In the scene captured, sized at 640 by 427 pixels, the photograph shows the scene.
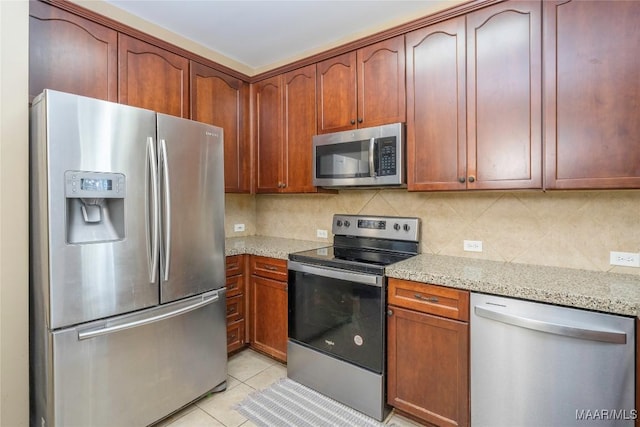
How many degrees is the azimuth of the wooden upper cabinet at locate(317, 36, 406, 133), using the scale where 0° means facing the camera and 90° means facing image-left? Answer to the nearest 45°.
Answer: approximately 45°

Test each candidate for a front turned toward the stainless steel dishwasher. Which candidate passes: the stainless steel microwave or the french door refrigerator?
the french door refrigerator

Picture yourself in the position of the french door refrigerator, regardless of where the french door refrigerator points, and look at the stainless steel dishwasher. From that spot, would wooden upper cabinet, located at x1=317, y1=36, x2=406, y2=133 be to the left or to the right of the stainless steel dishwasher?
left

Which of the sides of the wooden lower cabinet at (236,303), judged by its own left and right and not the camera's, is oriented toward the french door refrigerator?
right

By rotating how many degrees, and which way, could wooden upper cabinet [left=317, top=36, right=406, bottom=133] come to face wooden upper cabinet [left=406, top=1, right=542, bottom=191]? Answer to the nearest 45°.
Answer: approximately 90° to its left

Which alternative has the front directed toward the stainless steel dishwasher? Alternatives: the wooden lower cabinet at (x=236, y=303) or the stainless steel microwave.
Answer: the wooden lower cabinet

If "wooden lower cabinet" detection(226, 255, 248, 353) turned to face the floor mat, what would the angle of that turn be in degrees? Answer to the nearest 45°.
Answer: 0° — it already faces it

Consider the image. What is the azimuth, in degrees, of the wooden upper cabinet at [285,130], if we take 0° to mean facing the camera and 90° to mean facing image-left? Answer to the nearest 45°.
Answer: approximately 45°

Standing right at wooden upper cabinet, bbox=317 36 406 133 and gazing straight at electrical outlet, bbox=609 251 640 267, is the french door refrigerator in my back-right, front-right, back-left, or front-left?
back-right
